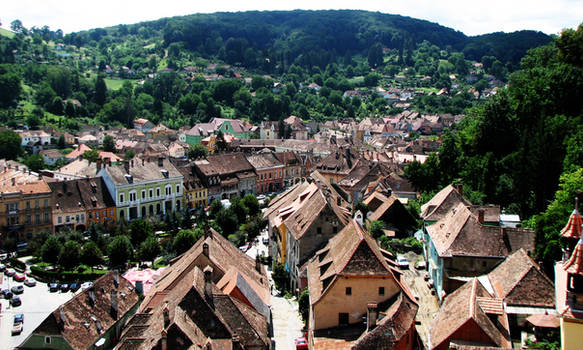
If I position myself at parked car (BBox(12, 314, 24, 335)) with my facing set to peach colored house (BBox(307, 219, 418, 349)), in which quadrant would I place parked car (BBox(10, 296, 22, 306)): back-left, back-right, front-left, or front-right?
back-left

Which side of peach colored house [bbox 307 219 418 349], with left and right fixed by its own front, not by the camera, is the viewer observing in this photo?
front

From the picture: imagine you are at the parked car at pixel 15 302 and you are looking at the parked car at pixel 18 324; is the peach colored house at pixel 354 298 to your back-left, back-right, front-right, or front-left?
front-left

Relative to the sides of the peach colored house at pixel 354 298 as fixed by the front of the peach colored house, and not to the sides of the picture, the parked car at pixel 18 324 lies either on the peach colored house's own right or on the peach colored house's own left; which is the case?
on the peach colored house's own right
